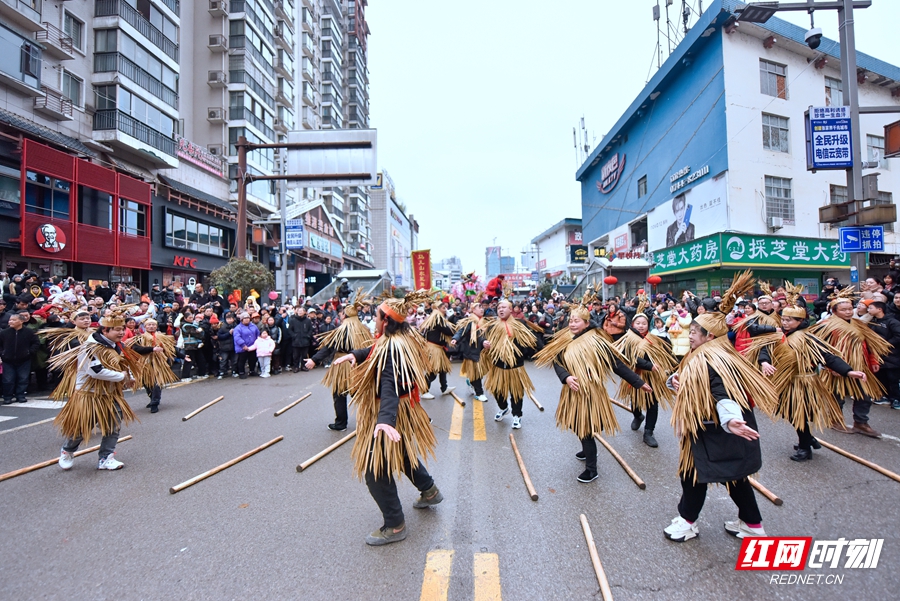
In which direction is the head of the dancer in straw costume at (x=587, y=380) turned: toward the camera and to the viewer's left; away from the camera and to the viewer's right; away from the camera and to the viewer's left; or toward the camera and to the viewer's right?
toward the camera and to the viewer's left

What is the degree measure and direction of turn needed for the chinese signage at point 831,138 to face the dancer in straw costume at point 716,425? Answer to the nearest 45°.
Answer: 0° — it already faces them

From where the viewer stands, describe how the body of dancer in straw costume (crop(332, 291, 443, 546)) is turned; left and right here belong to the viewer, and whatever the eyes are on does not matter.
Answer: facing to the left of the viewer

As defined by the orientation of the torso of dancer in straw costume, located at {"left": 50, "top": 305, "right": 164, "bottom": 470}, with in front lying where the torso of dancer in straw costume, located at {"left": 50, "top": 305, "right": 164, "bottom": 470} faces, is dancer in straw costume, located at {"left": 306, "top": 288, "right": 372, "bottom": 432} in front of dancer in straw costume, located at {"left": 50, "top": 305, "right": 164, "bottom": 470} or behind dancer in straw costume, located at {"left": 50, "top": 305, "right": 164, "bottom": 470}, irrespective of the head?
in front

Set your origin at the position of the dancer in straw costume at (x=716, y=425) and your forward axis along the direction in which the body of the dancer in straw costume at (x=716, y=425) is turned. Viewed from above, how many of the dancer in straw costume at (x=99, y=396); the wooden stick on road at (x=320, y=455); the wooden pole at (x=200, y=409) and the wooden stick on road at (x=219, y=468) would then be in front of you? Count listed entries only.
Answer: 4

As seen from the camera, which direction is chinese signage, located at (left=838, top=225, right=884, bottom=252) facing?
toward the camera

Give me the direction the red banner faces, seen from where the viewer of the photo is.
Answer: facing the viewer

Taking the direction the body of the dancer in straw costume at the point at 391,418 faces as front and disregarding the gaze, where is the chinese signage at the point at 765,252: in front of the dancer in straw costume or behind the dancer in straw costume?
behind

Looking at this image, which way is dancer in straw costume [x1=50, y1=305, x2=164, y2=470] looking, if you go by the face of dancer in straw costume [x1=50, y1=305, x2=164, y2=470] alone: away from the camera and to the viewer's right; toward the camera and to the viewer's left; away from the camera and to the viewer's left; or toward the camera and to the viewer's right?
toward the camera and to the viewer's right

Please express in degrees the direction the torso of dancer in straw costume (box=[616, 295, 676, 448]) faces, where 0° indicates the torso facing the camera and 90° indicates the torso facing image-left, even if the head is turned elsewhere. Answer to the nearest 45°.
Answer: approximately 0°

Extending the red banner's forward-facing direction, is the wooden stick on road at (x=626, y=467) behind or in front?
in front

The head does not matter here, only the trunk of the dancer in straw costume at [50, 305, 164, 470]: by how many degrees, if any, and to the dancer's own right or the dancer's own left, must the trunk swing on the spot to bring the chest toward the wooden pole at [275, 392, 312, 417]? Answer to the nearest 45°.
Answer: approximately 90° to the dancer's own left

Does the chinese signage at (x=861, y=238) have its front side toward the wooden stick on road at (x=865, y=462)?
yes

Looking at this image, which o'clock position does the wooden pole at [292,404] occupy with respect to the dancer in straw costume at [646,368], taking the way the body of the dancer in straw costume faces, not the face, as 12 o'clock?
The wooden pole is roughly at 3 o'clock from the dancer in straw costume.

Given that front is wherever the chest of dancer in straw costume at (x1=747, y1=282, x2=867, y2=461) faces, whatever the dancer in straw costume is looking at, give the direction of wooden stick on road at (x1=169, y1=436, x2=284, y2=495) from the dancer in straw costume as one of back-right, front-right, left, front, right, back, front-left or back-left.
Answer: front

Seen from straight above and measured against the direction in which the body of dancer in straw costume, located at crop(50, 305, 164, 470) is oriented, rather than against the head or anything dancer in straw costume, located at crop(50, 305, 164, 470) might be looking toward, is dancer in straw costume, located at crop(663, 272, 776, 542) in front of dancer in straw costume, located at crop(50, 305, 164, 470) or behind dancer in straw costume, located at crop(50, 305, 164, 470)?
in front

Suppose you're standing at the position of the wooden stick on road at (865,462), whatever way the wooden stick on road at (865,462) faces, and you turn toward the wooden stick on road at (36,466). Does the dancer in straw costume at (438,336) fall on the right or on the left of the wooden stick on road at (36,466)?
right

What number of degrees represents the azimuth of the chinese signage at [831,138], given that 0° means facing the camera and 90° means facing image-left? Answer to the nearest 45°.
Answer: approximately 0°
